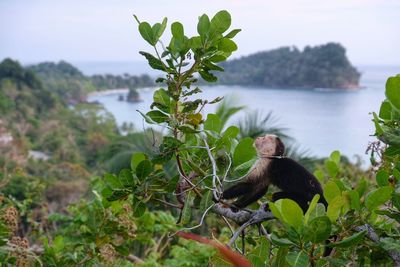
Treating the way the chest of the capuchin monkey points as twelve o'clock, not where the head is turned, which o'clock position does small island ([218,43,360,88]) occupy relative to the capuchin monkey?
The small island is roughly at 3 o'clock from the capuchin monkey.

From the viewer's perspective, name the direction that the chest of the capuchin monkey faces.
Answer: to the viewer's left
